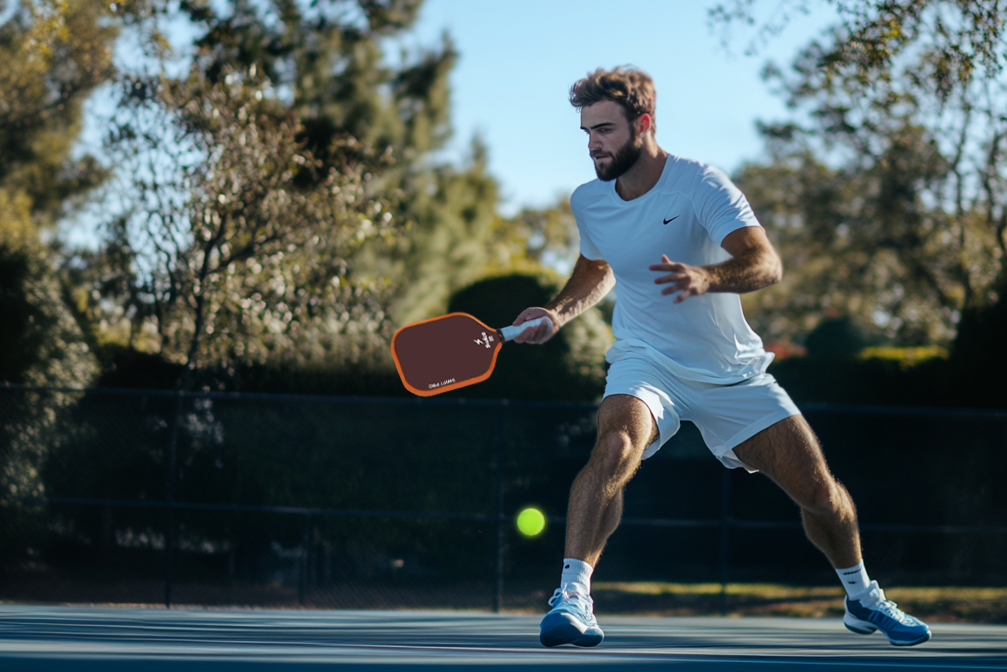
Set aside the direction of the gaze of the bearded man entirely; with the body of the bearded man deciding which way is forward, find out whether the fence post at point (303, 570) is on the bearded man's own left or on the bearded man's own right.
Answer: on the bearded man's own right

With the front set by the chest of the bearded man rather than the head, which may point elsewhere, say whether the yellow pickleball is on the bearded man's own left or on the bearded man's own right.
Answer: on the bearded man's own right

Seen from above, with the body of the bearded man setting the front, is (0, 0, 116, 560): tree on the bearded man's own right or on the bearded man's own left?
on the bearded man's own right

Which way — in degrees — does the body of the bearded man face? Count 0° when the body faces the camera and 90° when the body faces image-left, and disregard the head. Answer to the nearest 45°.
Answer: approximately 45°

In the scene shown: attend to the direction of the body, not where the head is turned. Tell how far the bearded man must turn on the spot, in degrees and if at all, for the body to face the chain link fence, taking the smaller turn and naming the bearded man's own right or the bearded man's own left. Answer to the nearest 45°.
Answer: approximately 90° to the bearded man's own right

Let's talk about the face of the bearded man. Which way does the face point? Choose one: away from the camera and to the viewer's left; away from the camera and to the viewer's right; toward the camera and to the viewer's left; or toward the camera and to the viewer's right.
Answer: toward the camera and to the viewer's left
